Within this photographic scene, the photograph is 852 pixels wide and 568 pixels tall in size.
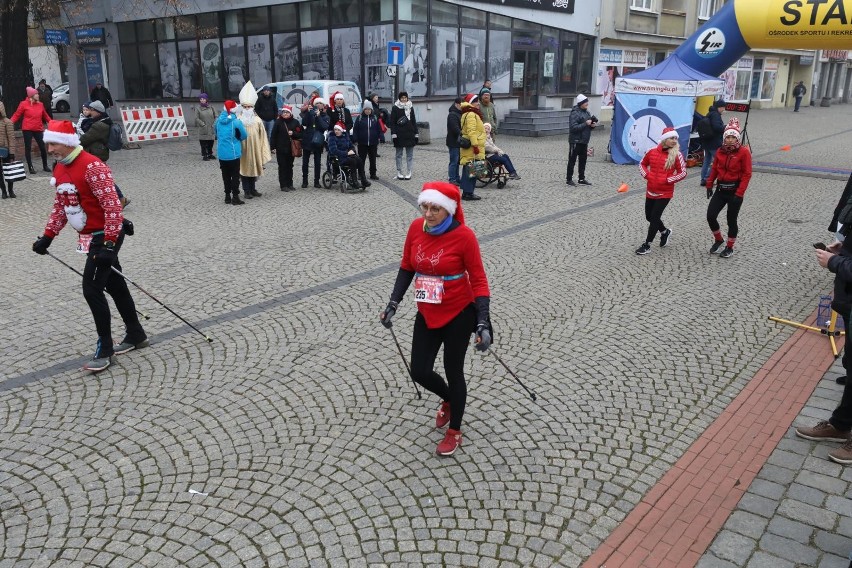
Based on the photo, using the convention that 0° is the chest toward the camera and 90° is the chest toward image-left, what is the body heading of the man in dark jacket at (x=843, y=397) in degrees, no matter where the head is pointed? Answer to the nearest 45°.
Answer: approximately 90°

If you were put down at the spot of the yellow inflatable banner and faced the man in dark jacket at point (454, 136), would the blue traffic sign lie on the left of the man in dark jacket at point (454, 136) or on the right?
right

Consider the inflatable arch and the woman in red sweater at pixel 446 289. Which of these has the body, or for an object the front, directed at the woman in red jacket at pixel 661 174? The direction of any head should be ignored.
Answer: the inflatable arch

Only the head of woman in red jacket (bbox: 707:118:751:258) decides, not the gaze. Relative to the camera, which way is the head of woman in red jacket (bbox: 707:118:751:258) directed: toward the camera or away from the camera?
toward the camera

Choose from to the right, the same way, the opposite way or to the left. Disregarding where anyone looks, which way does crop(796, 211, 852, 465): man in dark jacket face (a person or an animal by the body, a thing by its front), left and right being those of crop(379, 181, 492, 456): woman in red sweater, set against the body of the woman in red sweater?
to the right

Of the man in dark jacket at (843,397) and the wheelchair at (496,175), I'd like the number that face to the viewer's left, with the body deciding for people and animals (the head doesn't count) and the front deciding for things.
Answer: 1

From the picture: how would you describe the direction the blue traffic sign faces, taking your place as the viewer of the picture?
facing the viewer

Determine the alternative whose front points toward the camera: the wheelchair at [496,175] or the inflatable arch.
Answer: the inflatable arch

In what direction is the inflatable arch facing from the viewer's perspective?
toward the camera

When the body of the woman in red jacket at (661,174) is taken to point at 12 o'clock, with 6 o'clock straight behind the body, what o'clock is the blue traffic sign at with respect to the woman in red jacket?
The blue traffic sign is roughly at 3 o'clock from the woman in red jacket.

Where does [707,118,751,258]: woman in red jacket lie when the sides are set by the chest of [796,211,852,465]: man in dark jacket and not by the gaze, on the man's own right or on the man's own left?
on the man's own right

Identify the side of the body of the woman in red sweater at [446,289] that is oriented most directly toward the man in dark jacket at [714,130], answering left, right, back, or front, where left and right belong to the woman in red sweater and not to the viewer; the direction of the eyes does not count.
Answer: back

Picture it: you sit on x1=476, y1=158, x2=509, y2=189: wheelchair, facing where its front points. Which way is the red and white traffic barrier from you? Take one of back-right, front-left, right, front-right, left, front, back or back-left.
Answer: back-left

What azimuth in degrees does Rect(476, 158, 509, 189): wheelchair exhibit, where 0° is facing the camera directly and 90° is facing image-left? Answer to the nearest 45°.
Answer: approximately 270°

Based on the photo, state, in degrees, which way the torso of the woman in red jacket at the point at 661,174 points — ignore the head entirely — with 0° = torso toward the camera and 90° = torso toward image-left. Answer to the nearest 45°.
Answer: approximately 45°

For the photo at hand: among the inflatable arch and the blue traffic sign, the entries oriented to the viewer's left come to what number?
0

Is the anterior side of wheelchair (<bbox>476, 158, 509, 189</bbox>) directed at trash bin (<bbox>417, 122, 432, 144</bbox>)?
no

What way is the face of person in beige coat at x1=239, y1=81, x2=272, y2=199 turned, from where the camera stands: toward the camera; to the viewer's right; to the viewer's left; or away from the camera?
toward the camera
